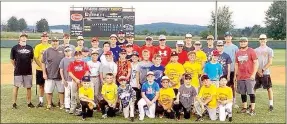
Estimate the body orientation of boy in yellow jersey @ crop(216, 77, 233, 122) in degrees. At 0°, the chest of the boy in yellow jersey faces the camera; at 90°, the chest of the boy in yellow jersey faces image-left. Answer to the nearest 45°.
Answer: approximately 0°

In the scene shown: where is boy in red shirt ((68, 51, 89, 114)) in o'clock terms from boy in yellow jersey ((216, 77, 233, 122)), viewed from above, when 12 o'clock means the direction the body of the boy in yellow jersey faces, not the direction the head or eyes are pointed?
The boy in red shirt is roughly at 3 o'clock from the boy in yellow jersey.

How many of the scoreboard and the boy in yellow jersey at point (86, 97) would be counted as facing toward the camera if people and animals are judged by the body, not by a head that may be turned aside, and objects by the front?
2

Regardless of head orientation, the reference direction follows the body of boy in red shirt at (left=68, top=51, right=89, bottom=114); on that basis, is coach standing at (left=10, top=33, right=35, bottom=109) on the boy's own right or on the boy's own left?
on the boy's own right
